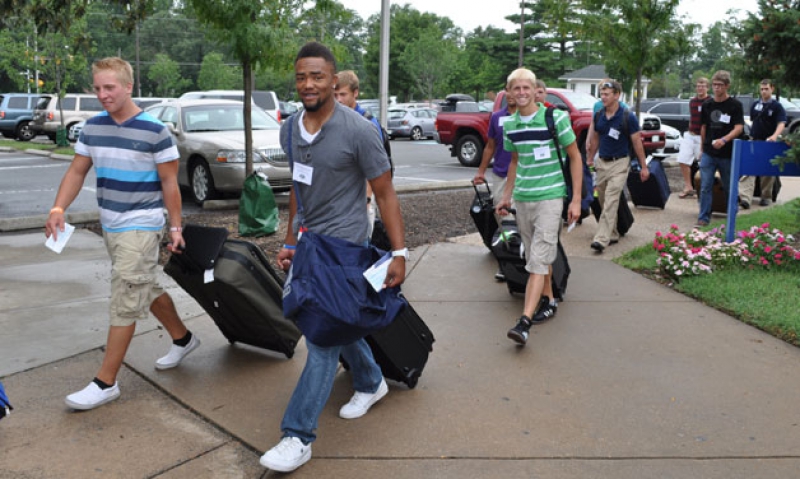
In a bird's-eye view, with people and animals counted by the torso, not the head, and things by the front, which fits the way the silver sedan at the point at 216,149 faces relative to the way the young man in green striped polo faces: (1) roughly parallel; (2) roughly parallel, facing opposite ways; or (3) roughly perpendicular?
roughly perpendicular

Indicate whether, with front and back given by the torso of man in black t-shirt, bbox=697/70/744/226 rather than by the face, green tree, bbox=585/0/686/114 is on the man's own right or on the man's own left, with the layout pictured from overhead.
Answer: on the man's own right

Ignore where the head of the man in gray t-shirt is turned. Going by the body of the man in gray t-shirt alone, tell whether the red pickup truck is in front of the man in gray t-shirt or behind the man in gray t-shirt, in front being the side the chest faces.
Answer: behind

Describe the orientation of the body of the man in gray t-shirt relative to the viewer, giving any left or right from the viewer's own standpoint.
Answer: facing the viewer and to the left of the viewer

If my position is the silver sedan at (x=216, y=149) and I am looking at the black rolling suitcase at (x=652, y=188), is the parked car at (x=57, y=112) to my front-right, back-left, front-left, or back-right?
back-left

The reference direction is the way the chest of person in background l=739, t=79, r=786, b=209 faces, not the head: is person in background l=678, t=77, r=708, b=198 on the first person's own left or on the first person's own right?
on the first person's own right

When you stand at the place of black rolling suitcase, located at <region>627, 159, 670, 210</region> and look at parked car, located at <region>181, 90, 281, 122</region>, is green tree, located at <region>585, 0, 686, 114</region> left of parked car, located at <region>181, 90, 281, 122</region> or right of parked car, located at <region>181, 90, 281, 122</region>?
right

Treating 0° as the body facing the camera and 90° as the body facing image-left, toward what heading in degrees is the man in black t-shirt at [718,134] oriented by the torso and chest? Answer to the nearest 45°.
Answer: approximately 45°

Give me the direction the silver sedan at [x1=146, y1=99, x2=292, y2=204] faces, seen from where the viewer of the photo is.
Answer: facing the viewer and to the right of the viewer

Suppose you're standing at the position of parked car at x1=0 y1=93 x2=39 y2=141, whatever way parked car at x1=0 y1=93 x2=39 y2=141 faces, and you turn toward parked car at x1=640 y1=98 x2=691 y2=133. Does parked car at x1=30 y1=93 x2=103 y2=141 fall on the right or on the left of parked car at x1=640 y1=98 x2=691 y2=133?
right

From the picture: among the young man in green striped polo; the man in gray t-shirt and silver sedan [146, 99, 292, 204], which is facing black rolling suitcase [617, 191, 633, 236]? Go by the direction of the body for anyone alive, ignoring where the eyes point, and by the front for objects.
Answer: the silver sedan

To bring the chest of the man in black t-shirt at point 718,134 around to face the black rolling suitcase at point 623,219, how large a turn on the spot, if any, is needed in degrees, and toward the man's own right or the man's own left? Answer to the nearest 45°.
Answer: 0° — they already face it

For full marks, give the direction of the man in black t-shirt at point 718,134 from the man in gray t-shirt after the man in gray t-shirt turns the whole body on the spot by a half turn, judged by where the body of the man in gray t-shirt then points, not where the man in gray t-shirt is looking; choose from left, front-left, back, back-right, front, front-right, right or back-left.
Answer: front

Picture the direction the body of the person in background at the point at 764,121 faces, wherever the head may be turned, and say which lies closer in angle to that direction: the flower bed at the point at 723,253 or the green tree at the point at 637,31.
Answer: the flower bed
